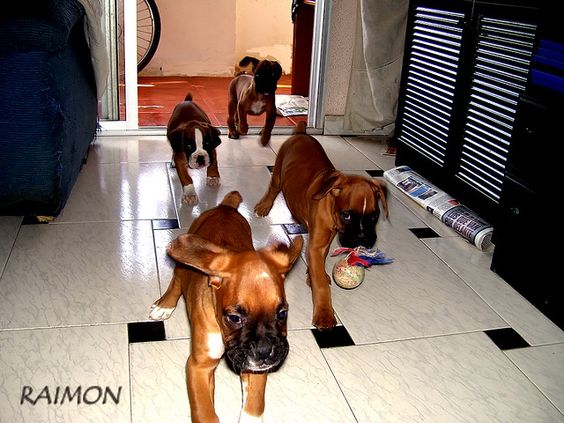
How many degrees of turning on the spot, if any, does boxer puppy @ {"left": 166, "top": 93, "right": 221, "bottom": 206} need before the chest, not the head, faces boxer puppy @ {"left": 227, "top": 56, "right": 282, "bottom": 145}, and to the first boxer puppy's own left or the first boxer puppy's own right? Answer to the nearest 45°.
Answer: approximately 180°

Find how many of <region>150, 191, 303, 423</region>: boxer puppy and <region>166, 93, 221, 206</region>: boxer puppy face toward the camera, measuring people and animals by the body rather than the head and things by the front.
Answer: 2

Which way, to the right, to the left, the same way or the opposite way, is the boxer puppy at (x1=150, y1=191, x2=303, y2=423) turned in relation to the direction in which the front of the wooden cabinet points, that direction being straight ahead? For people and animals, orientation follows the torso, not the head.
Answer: to the left

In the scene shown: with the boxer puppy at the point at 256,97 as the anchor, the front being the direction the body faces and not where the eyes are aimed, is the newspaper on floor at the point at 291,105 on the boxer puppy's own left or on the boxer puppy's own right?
on the boxer puppy's own left

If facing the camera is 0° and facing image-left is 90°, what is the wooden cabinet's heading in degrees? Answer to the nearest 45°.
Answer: approximately 45°

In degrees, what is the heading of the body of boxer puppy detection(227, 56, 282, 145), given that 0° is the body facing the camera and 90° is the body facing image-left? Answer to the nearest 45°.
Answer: approximately 315°

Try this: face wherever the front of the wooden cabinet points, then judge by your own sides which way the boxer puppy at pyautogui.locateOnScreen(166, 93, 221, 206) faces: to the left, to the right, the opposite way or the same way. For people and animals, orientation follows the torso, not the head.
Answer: to the left

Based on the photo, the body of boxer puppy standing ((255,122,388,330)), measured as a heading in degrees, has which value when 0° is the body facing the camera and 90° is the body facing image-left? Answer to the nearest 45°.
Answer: approximately 315°

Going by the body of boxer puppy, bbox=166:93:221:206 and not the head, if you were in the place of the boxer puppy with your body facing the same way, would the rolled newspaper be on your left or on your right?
on your left
